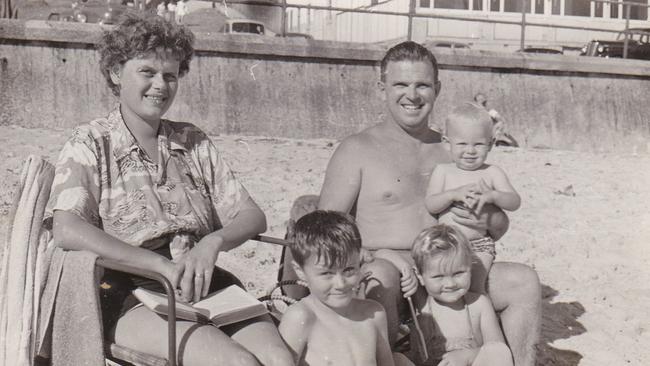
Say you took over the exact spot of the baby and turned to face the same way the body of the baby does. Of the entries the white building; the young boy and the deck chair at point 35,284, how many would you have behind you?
1

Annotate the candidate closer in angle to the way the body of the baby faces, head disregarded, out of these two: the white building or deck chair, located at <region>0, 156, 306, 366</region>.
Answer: the deck chair

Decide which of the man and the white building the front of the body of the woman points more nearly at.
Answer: the man

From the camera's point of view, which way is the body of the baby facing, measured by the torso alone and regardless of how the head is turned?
toward the camera

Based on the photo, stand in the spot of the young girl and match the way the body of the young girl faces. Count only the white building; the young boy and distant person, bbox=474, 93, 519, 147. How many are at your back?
2

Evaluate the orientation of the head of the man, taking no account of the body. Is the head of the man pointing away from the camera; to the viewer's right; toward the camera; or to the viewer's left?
toward the camera

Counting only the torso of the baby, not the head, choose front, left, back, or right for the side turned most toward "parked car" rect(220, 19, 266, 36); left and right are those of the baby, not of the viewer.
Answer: back

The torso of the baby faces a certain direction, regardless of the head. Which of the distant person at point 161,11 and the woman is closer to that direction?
the woman

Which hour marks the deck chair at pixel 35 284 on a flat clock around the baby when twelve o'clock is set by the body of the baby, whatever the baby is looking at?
The deck chair is roughly at 2 o'clock from the baby.

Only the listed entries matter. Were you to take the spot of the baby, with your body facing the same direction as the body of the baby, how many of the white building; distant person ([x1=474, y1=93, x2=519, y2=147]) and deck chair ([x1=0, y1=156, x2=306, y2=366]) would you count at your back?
2

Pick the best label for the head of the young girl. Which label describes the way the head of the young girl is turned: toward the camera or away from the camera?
toward the camera

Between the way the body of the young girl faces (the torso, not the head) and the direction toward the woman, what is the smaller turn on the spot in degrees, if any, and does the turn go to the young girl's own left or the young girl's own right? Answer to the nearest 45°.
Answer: approximately 90° to the young girl's own right

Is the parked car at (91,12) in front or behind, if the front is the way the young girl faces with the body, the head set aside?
behind

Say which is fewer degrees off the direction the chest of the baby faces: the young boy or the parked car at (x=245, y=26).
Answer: the young boy

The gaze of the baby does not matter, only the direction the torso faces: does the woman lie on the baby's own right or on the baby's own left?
on the baby's own right

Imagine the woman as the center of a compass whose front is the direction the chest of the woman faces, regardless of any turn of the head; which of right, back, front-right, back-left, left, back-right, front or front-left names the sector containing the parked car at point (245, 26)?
back-left

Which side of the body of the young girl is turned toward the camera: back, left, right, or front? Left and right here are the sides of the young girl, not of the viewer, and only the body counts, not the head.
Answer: front

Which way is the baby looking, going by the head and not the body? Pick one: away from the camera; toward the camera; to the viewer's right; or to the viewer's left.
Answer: toward the camera

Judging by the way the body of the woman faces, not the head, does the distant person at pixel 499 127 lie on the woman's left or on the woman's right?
on the woman's left
